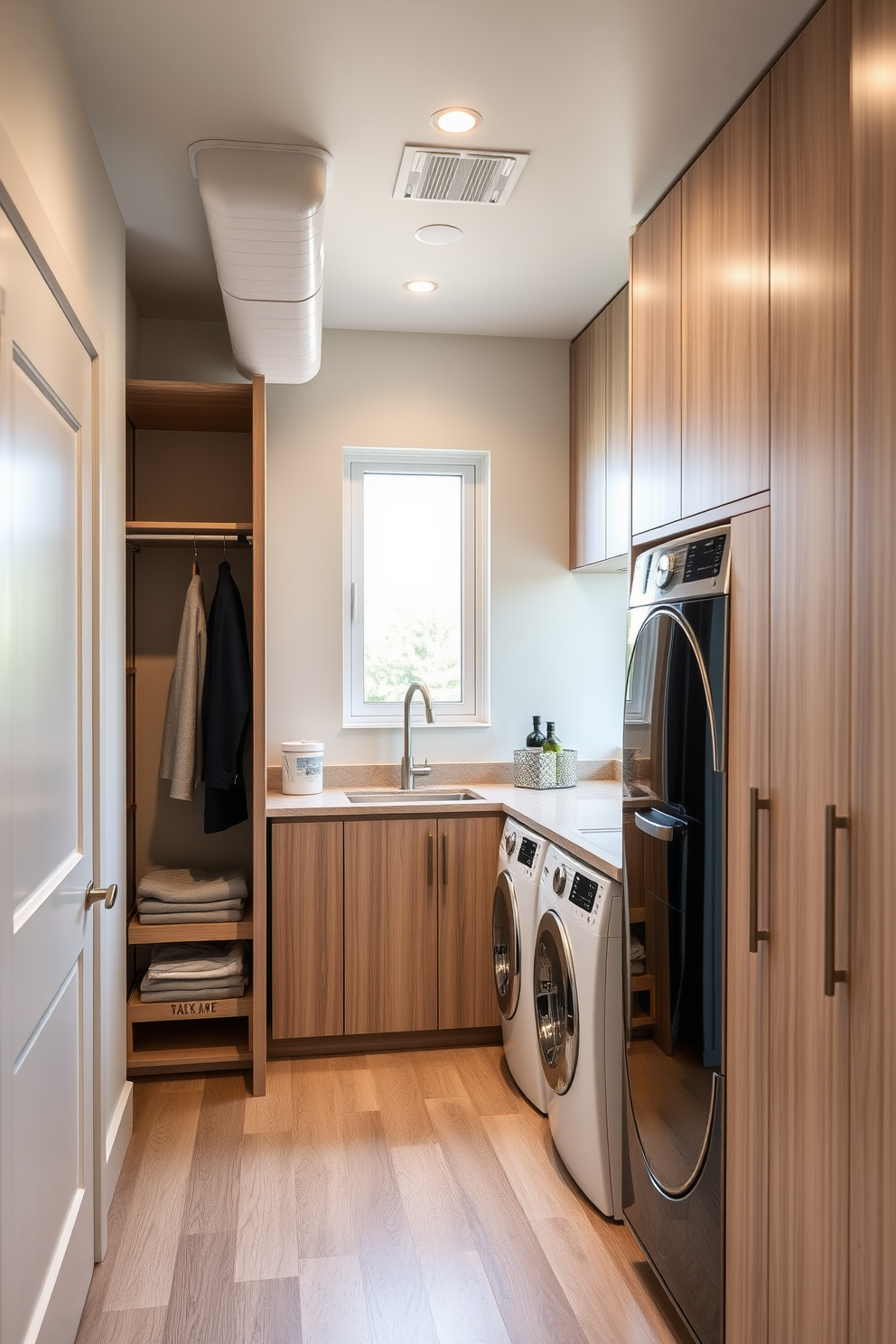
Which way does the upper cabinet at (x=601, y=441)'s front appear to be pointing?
to the viewer's left

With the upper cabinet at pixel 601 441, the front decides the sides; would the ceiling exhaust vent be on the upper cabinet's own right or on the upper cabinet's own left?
on the upper cabinet's own left

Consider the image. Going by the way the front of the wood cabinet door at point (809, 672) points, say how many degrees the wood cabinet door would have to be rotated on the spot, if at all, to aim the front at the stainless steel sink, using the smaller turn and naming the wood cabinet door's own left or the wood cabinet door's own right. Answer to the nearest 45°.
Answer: approximately 45° to the wood cabinet door's own right

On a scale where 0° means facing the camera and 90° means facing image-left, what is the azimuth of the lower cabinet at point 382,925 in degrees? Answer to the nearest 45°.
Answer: approximately 0°

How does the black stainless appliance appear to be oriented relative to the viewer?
to the viewer's left

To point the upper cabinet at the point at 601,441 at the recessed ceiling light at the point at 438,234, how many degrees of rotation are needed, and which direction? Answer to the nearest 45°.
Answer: approximately 45° to its left

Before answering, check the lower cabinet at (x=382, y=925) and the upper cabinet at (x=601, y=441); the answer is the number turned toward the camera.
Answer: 1

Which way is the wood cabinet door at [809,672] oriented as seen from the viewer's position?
to the viewer's left

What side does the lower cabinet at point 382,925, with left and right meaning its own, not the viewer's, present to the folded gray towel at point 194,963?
right
